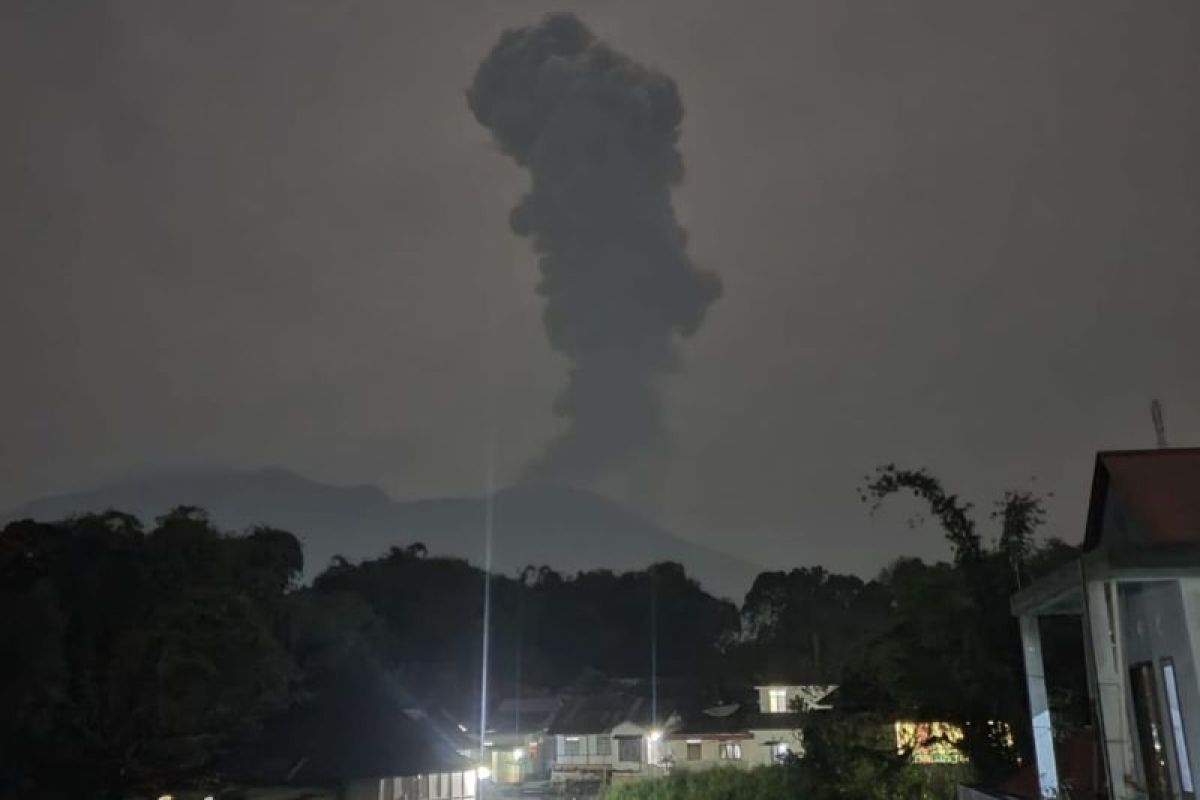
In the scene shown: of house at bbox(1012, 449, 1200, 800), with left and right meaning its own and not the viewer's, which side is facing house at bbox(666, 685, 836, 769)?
right

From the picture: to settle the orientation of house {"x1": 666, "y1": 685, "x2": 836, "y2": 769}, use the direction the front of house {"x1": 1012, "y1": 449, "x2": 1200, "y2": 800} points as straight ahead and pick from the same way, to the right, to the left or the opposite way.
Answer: to the left

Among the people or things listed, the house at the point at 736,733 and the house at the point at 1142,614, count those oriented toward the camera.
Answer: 1

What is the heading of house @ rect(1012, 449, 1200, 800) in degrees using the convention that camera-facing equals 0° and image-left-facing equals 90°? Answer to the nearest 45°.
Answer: approximately 90°

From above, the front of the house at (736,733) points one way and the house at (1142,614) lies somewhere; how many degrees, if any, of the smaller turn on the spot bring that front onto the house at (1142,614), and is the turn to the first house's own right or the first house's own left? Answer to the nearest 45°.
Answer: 0° — it already faces it

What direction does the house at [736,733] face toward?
toward the camera
